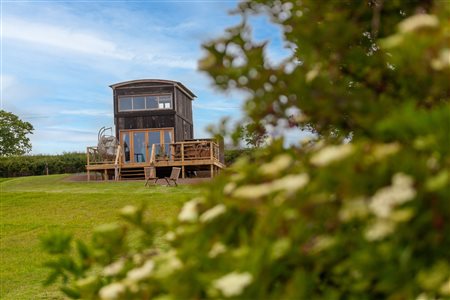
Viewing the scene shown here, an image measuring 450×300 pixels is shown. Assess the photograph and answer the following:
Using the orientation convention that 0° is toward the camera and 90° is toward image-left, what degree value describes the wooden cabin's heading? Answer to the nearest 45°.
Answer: approximately 0°

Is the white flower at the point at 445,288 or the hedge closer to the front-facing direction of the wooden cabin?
the white flower

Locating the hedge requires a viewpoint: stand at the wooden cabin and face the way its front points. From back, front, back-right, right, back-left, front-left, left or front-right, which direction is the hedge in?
back-right

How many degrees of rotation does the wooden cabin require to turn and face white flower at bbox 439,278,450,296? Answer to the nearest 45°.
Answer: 0° — it already faces it

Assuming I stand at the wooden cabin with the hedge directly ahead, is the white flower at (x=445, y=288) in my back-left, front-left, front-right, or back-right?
back-left

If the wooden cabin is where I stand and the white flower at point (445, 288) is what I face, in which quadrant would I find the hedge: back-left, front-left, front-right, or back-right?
back-right
